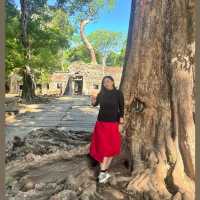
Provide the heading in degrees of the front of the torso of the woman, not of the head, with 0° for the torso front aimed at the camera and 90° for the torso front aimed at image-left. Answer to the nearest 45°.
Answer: approximately 0°

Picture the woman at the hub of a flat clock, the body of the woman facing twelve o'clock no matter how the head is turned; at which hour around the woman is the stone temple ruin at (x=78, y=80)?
The stone temple ruin is roughly at 5 o'clock from the woman.

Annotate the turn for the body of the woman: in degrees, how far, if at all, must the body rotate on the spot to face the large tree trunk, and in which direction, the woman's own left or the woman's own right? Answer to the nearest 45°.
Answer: approximately 90° to the woman's own left
